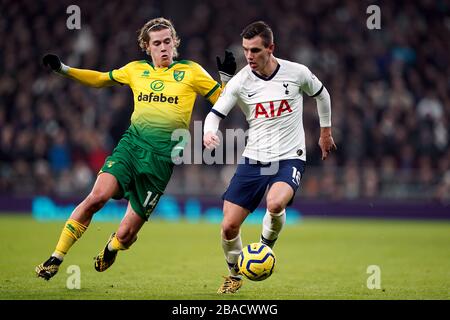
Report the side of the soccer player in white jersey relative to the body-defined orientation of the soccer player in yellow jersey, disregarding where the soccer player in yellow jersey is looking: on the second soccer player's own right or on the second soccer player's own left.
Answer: on the second soccer player's own left

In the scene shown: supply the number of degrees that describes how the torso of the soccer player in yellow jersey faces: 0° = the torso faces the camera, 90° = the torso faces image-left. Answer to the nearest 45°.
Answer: approximately 0°
